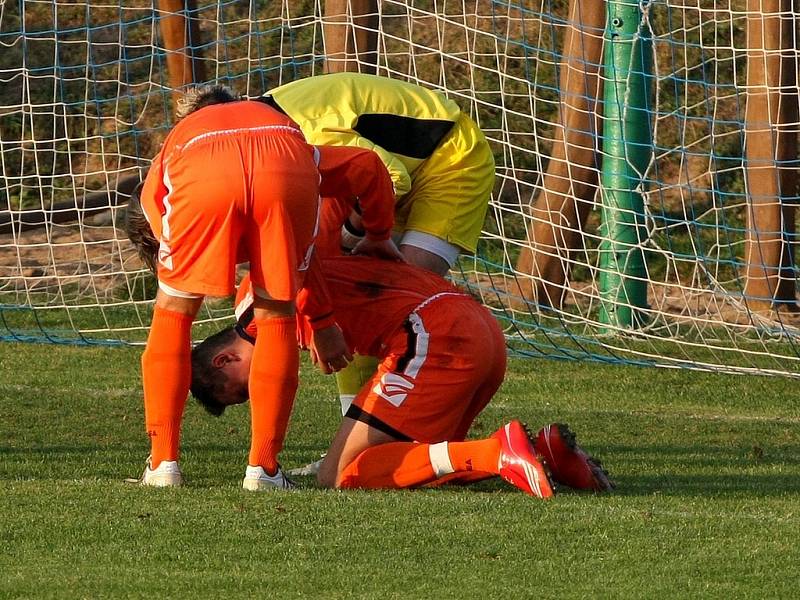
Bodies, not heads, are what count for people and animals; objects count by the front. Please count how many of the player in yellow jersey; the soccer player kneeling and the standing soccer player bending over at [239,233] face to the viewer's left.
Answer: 2

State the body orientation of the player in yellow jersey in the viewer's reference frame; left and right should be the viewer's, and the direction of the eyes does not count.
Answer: facing to the left of the viewer

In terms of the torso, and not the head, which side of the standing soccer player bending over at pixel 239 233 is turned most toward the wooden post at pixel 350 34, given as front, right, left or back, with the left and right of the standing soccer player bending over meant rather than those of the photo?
front

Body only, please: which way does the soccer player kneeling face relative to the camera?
to the viewer's left

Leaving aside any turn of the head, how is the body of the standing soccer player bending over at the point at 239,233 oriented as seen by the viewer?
away from the camera

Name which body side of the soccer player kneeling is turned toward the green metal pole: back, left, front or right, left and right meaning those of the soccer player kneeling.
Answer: right

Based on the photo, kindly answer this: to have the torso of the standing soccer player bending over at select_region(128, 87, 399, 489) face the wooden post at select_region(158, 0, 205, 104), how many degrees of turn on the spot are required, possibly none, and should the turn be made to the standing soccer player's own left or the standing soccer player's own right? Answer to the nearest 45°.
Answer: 0° — they already face it

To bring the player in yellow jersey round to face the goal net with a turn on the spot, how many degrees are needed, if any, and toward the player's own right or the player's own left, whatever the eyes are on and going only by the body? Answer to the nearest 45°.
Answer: approximately 90° to the player's own right

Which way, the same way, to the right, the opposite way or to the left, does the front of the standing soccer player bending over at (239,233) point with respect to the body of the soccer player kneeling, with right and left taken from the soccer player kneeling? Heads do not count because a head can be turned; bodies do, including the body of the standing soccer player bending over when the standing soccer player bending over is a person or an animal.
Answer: to the right

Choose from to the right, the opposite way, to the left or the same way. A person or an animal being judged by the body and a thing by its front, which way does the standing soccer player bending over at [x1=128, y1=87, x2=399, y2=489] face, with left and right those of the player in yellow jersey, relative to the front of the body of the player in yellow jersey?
to the right
